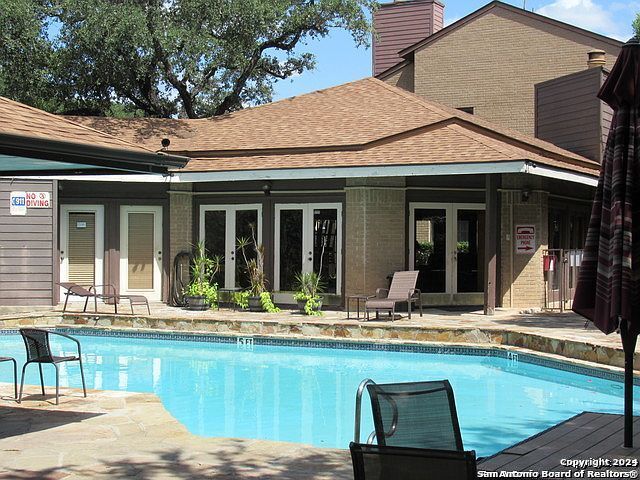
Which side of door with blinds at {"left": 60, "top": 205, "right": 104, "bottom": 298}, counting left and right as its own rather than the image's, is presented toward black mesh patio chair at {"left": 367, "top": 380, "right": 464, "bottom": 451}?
front

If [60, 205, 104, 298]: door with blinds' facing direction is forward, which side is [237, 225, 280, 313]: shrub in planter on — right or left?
on its left

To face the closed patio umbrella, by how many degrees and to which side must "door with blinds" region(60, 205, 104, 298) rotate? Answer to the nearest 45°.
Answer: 0° — it already faces it

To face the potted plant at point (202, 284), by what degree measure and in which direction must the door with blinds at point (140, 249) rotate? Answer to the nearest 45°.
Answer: approximately 45° to its left

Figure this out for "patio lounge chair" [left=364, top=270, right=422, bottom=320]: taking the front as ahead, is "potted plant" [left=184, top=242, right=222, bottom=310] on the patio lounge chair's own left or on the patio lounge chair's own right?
on the patio lounge chair's own right

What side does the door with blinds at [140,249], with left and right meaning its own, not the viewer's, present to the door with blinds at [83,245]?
right

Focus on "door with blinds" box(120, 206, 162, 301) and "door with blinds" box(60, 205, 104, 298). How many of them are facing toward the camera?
2

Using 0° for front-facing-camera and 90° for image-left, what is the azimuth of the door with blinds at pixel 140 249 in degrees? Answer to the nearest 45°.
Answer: approximately 0°

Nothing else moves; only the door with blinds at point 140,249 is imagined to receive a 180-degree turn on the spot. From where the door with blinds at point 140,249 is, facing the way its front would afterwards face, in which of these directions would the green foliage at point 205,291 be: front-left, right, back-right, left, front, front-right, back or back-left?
back-right

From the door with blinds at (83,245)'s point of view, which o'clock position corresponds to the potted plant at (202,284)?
The potted plant is roughly at 10 o'clock from the door with blinds.

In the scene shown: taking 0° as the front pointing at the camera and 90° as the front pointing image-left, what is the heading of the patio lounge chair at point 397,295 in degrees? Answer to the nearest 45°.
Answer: approximately 45°
